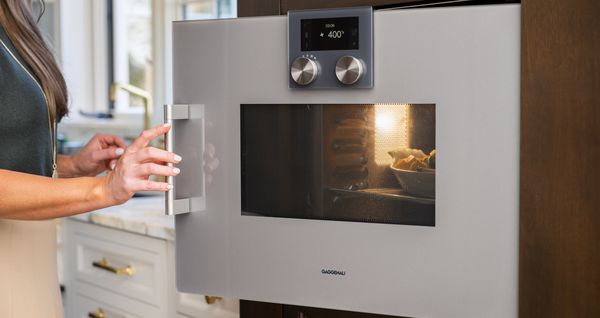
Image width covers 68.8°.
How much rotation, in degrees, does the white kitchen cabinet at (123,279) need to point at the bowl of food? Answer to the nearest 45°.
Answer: approximately 90° to its left

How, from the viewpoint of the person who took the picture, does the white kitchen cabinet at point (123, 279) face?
facing the viewer and to the left of the viewer

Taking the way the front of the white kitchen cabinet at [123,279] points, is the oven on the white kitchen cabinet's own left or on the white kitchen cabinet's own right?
on the white kitchen cabinet's own left

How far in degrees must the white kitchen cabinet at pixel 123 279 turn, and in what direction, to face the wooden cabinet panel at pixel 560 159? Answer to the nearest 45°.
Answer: approximately 90° to its left
